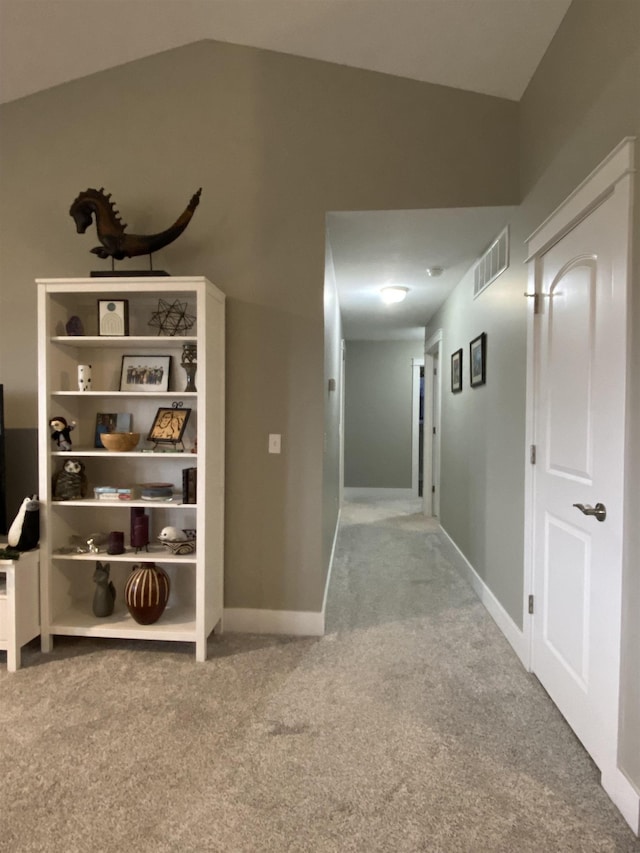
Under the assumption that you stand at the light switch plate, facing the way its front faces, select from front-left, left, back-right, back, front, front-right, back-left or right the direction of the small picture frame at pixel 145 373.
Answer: right

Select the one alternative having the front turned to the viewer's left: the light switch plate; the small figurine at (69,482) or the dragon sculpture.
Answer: the dragon sculpture

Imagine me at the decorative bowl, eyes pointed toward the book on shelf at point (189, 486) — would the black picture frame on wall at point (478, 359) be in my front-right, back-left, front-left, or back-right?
front-left

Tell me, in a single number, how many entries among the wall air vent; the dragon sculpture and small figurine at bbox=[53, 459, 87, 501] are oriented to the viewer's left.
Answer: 2

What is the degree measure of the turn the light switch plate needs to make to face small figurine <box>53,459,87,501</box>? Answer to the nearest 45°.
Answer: approximately 90° to its right

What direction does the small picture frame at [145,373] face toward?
toward the camera

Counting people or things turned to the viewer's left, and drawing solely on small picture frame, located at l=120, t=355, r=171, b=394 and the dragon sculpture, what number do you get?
1

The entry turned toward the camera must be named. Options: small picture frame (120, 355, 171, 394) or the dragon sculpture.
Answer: the small picture frame

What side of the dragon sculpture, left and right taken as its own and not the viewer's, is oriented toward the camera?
left

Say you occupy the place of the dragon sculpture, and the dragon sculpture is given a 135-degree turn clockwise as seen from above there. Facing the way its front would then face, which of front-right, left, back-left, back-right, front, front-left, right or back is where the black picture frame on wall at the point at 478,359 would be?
front-right

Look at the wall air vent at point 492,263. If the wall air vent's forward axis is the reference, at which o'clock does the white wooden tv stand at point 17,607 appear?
The white wooden tv stand is roughly at 11 o'clock from the wall air vent.

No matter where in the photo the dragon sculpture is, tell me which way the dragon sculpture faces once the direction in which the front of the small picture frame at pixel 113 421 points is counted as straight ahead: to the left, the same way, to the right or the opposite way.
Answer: to the right

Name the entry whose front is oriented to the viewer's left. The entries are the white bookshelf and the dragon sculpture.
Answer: the dragon sculpture

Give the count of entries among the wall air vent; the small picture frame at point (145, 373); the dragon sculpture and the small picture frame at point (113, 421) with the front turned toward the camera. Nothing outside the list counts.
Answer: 2

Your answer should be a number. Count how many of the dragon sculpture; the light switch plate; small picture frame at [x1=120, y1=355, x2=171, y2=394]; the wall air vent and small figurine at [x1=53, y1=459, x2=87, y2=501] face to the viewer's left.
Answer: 2

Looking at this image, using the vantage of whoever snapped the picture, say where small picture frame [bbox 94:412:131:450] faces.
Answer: facing the viewer

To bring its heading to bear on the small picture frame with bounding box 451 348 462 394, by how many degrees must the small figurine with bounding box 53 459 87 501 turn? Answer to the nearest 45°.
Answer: approximately 90° to its left
